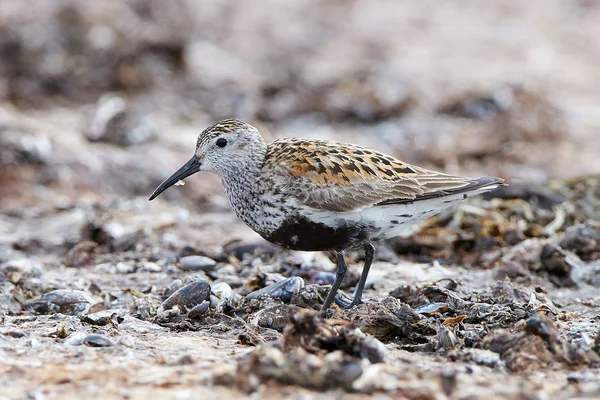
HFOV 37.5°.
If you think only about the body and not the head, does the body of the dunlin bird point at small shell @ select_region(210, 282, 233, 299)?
yes

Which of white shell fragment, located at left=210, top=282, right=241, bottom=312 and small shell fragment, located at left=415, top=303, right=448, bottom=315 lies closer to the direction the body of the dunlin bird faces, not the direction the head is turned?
the white shell fragment

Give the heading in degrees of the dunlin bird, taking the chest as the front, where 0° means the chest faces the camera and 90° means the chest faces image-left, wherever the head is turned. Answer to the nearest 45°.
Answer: approximately 90°

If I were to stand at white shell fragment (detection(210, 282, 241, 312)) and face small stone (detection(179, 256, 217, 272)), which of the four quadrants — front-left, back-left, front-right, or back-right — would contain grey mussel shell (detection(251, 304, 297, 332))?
back-right

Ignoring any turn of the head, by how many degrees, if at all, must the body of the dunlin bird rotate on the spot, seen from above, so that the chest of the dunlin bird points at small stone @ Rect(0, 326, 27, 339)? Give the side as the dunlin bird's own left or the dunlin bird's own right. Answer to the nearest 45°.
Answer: approximately 45° to the dunlin bird's own left

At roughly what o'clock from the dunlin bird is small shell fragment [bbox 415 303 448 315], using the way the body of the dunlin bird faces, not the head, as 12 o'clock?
The small shell fragment is roughly at 7 o'clock from the dunlin bird.

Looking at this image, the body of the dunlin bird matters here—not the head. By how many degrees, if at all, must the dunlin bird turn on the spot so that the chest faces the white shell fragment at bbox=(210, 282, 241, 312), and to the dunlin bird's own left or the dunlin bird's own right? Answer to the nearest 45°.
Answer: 0° — it already faces it

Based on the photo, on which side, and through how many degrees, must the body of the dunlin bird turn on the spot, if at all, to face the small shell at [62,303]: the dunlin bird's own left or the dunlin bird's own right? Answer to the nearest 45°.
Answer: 0° — it already faces it
